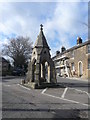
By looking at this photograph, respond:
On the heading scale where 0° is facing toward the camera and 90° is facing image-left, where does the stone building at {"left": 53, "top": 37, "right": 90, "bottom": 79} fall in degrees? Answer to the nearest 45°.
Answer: approximately 45°

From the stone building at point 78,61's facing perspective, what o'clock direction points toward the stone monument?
The stone monument is roughly at 11 o'clock from the stone building.
